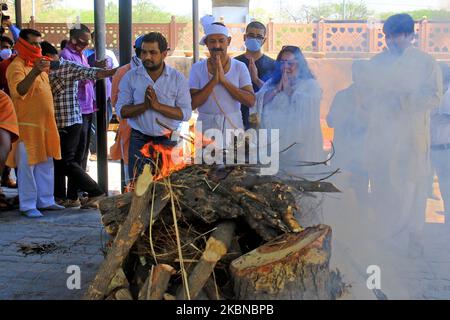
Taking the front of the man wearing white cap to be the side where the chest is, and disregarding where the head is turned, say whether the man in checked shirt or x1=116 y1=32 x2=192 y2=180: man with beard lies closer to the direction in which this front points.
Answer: the man with beard

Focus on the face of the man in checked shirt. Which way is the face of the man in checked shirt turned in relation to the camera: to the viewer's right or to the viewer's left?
to the viewer's right

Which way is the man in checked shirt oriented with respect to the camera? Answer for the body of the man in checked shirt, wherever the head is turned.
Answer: to the viewer's right

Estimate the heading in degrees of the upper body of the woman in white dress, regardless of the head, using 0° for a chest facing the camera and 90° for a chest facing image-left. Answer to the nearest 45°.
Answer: approximately 45°

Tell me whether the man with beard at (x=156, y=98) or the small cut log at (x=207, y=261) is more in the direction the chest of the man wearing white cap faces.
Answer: the small cut log

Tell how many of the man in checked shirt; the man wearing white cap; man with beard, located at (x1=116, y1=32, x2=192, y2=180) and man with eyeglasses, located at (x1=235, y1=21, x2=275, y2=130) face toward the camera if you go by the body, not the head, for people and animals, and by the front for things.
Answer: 3

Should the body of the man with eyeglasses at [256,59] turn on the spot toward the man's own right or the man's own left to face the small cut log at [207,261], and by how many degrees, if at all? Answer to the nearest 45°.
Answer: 0° — they already face it

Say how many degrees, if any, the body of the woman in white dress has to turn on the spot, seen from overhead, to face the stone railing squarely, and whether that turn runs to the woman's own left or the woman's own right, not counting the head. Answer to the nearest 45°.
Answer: approximately 135° to the woman's own right

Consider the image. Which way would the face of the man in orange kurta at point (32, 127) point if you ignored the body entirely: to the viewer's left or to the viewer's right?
to the viewer's right

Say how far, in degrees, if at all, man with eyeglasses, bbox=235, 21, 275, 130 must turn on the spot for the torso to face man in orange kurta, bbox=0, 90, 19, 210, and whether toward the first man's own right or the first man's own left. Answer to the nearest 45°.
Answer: approximately 90° to the first man's own right

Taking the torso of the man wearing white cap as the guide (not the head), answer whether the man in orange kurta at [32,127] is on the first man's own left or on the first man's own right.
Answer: on the first man's own right
